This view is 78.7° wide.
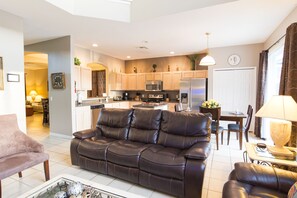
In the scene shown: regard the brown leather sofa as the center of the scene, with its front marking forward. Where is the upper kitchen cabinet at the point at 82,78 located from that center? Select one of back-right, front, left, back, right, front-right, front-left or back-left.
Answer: right

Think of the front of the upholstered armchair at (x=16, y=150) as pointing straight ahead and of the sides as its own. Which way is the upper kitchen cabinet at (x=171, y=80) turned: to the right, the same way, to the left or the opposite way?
to the right

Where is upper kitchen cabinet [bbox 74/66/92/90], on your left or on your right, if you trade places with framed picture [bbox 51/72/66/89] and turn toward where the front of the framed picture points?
on your left

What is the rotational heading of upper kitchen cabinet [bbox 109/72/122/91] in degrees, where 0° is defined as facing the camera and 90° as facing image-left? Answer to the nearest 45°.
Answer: approximately 315°

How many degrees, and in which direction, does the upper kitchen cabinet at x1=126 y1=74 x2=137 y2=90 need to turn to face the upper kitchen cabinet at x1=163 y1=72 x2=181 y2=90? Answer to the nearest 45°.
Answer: approximately 45° to its left

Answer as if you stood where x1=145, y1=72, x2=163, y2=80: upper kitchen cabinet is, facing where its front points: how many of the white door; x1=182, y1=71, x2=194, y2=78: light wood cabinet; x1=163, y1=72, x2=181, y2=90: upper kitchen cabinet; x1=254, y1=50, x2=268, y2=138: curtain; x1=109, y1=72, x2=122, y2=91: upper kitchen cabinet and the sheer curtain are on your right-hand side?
1

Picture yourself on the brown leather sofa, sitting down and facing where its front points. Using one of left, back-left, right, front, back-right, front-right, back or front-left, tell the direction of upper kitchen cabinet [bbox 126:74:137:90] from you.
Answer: back-right

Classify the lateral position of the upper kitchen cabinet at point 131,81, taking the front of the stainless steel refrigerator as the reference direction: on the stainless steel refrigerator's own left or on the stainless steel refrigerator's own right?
on the stainless steel refrigerator's own right

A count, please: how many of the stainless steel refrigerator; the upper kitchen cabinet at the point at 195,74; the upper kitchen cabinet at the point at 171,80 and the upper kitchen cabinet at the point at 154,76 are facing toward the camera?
4

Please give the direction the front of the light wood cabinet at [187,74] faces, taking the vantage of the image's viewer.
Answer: facing the viewer

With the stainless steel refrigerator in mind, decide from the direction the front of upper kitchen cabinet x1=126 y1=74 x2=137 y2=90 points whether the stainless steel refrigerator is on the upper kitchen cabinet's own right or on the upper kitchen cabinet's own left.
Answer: on the upper kitchen cabinet's own left

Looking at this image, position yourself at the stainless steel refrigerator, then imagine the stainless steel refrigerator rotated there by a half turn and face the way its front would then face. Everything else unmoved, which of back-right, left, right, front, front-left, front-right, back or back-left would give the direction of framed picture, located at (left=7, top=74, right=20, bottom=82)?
back-left

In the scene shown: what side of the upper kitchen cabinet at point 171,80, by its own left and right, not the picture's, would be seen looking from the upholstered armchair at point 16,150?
front

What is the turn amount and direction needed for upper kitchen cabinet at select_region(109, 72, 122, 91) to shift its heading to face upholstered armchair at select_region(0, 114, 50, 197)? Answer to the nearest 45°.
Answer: approximately 45° to its right

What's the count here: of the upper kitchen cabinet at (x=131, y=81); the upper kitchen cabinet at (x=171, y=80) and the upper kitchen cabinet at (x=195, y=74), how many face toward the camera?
3

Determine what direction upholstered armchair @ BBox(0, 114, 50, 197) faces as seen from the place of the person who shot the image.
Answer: facing the viewer and to the right of the viewer
